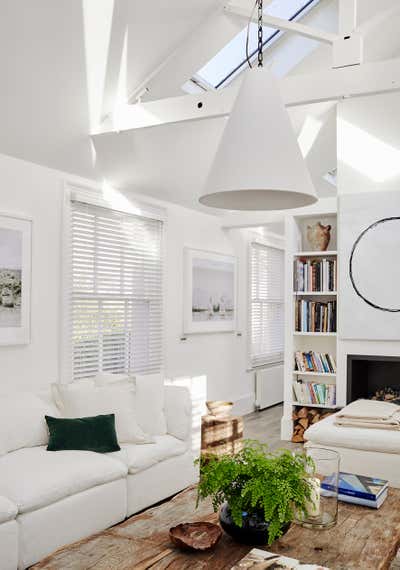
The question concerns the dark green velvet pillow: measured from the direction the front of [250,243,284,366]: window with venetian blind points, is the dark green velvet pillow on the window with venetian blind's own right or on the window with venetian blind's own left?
on the window with venetian blind's own right

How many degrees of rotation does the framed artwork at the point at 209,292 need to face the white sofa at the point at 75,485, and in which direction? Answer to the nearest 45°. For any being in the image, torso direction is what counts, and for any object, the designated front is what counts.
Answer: approximately 45° to its right

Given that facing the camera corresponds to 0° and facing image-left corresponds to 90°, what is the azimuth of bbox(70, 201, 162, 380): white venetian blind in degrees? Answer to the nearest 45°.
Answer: approximately 315°

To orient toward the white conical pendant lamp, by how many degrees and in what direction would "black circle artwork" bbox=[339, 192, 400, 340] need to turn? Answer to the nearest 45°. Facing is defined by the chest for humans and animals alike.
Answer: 0° — it already faces it

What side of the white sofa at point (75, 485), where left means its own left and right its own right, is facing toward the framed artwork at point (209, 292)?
left

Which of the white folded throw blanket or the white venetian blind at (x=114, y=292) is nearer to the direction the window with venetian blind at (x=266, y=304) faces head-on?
the white folded throw blanket

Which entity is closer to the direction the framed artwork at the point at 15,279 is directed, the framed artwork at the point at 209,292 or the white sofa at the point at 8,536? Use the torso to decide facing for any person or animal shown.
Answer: the white sofa

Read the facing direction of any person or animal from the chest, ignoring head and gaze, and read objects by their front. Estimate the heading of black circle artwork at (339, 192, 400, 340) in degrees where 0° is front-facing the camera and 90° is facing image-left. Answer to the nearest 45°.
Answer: approximately 0°

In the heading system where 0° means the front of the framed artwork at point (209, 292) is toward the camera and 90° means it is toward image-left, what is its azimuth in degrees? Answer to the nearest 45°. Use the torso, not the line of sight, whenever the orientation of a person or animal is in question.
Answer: approximately 315°
